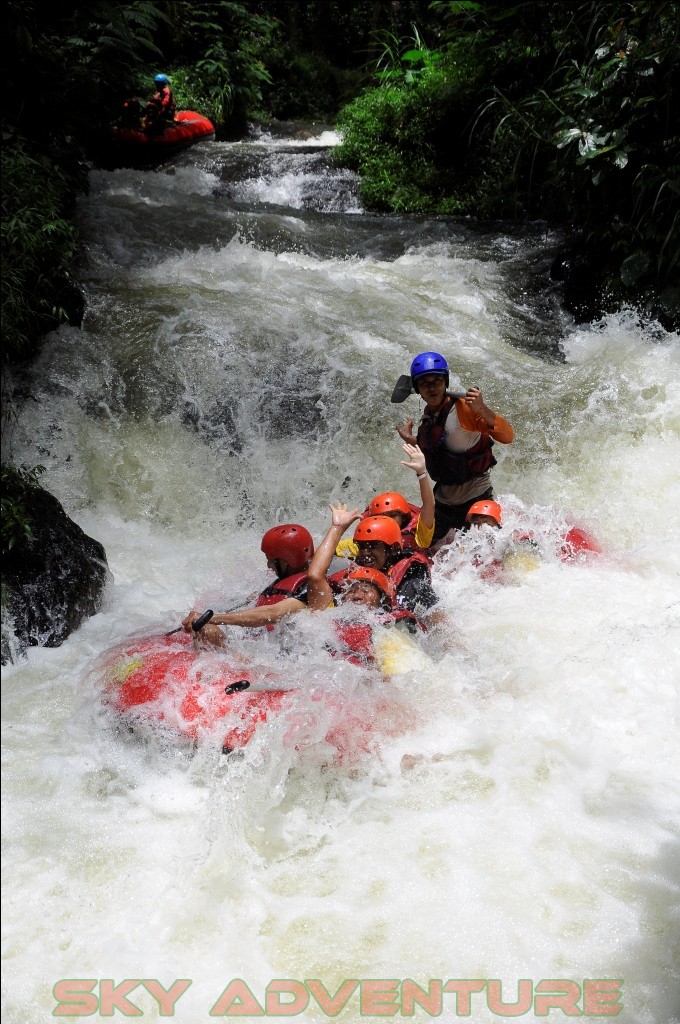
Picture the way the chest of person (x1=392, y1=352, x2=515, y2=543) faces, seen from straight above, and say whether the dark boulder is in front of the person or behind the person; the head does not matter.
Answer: in front

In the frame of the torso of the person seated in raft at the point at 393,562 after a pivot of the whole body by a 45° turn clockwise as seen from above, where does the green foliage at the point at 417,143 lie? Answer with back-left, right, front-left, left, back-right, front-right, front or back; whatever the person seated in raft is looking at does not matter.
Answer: right

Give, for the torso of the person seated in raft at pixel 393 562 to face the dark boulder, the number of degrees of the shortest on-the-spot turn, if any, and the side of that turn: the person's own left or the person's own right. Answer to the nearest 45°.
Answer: approximately 45° to the person's own right

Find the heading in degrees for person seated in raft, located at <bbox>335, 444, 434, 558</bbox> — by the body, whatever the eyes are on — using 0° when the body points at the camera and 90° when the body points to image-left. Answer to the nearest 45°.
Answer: approximately 45°

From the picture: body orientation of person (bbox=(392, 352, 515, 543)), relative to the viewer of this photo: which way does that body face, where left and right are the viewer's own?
facing the viewer and to the left of the viewer

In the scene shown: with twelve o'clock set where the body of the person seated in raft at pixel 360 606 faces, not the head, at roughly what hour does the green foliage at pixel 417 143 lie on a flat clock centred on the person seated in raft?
The green foliage is roughly at 6 o'clock from the person seated in raft.

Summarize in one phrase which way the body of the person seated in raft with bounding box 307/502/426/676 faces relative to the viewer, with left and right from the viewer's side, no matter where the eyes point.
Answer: facing the viewer

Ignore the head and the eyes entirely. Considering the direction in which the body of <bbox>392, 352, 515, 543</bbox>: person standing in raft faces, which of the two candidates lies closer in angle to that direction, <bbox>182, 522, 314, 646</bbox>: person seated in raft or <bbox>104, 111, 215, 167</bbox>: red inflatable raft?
the person seated in raft

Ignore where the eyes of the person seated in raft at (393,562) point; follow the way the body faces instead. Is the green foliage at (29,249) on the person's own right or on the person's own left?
on the person's own right

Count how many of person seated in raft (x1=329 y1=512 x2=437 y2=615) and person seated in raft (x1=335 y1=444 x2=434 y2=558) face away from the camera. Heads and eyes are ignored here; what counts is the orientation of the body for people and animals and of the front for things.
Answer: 0

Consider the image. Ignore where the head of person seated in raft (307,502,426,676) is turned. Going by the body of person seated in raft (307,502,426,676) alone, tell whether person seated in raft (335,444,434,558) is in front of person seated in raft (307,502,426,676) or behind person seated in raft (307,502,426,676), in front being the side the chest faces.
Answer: behind

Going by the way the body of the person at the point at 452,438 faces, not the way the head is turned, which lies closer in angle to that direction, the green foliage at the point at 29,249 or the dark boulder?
the dark boulder
